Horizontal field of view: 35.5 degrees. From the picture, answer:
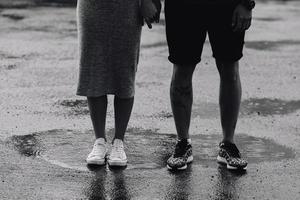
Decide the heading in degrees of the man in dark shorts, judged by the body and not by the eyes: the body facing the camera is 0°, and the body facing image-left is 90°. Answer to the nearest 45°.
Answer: approximately 0°

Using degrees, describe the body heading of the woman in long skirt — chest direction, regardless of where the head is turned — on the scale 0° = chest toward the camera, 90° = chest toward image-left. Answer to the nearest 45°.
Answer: approximately 0°

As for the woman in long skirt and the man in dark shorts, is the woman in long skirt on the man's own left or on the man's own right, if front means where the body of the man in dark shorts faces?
on the man's own right

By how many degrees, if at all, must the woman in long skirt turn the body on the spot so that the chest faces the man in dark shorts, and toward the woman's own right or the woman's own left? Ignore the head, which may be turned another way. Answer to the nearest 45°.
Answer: approximately 90° to the woman's own left

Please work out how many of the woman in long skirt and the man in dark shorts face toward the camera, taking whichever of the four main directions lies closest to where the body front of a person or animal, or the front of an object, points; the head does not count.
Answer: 2
